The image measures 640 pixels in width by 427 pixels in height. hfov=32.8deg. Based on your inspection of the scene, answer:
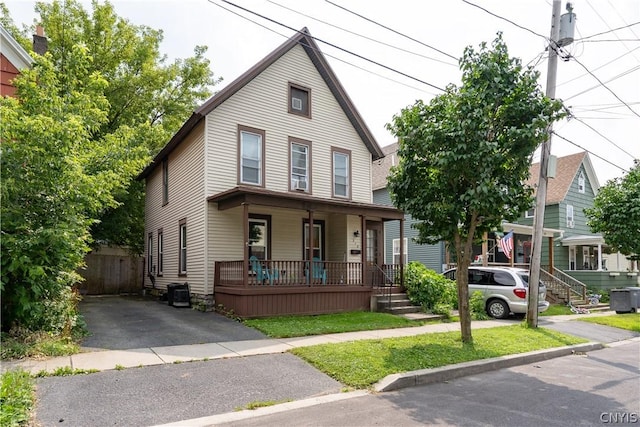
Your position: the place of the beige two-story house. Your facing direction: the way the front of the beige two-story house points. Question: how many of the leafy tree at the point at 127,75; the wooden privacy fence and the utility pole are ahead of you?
1

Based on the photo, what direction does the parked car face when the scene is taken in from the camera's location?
facing away from the viewer and to the left of the viewer

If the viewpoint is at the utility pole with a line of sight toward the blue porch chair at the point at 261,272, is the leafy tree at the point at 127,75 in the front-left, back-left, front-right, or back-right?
front-right

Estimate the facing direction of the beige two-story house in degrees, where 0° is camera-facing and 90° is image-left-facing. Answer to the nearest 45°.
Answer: approximately 315°

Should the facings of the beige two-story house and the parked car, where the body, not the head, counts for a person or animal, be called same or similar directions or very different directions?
very different directions

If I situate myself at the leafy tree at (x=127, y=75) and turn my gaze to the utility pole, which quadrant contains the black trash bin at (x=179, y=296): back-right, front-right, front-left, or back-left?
front-right

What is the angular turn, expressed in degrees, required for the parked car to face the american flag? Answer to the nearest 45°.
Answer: approximately 45° to its right
